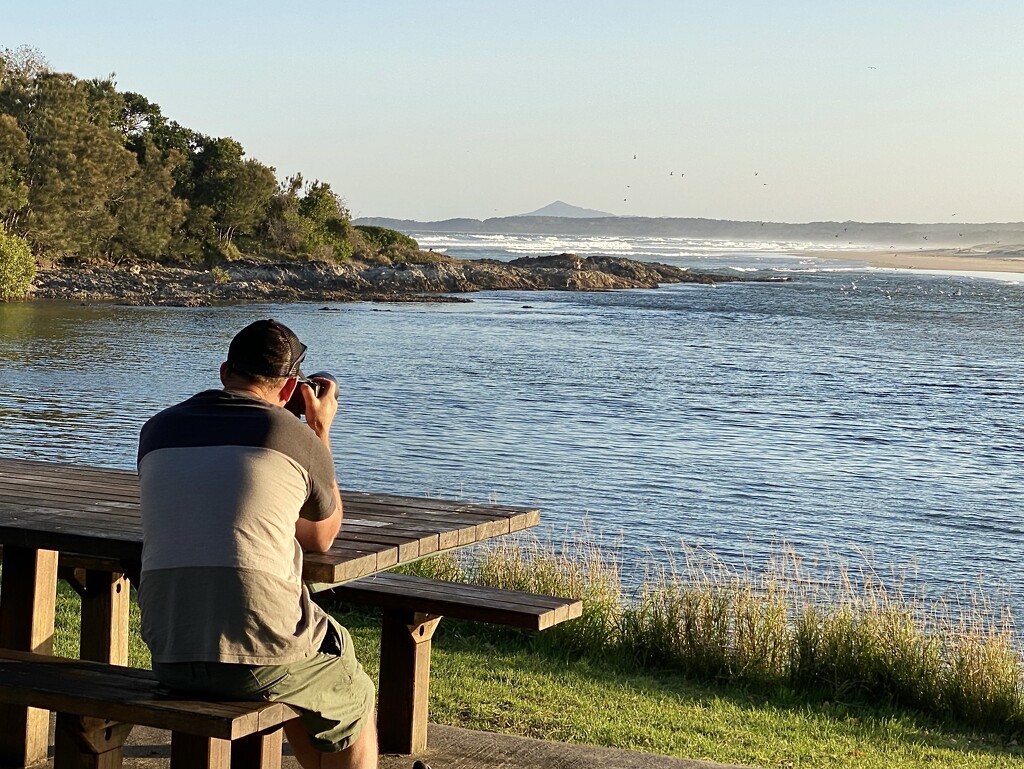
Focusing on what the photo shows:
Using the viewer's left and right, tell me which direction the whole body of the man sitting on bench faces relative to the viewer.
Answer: facing away from the viewer and to the right of the viewer

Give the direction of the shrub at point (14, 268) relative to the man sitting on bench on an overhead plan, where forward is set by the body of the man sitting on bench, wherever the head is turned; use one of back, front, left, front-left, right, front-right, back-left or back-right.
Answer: front-left

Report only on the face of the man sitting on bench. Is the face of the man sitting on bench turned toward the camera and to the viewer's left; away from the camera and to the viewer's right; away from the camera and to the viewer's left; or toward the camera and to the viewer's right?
away from the camera and to the viewer's right

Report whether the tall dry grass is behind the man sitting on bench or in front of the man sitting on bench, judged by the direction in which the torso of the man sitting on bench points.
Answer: in front
